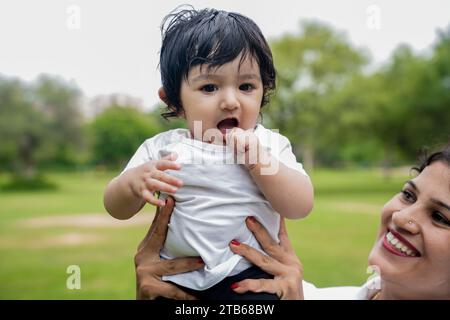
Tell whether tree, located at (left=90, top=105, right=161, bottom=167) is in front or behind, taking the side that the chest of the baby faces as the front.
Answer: behind

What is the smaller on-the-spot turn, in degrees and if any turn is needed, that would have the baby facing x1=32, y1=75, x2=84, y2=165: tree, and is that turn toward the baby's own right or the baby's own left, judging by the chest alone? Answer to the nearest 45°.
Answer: approximately 180°

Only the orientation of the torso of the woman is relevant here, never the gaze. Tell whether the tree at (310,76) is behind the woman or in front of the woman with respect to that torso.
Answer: behind

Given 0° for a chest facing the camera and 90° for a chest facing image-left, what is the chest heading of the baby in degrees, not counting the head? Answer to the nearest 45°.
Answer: approximately 0°

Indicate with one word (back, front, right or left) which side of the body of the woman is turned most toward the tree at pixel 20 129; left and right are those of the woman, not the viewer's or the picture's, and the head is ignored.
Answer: right

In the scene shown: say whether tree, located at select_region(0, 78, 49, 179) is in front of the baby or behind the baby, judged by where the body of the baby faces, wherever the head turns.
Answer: behind

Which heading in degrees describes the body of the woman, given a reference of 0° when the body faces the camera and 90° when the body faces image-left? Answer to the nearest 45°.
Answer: approximately 45°

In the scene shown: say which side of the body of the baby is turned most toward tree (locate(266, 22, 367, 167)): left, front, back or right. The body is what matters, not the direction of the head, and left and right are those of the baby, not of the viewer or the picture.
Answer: back
